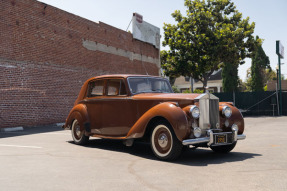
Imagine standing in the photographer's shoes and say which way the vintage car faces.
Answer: facing the viewer and to the right of the viewer

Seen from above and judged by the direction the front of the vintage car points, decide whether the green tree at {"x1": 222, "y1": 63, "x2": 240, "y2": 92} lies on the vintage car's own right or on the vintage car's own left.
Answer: on the vintage car's own left

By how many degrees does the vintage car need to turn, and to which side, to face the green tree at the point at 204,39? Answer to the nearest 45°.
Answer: approximately 135° to its left
